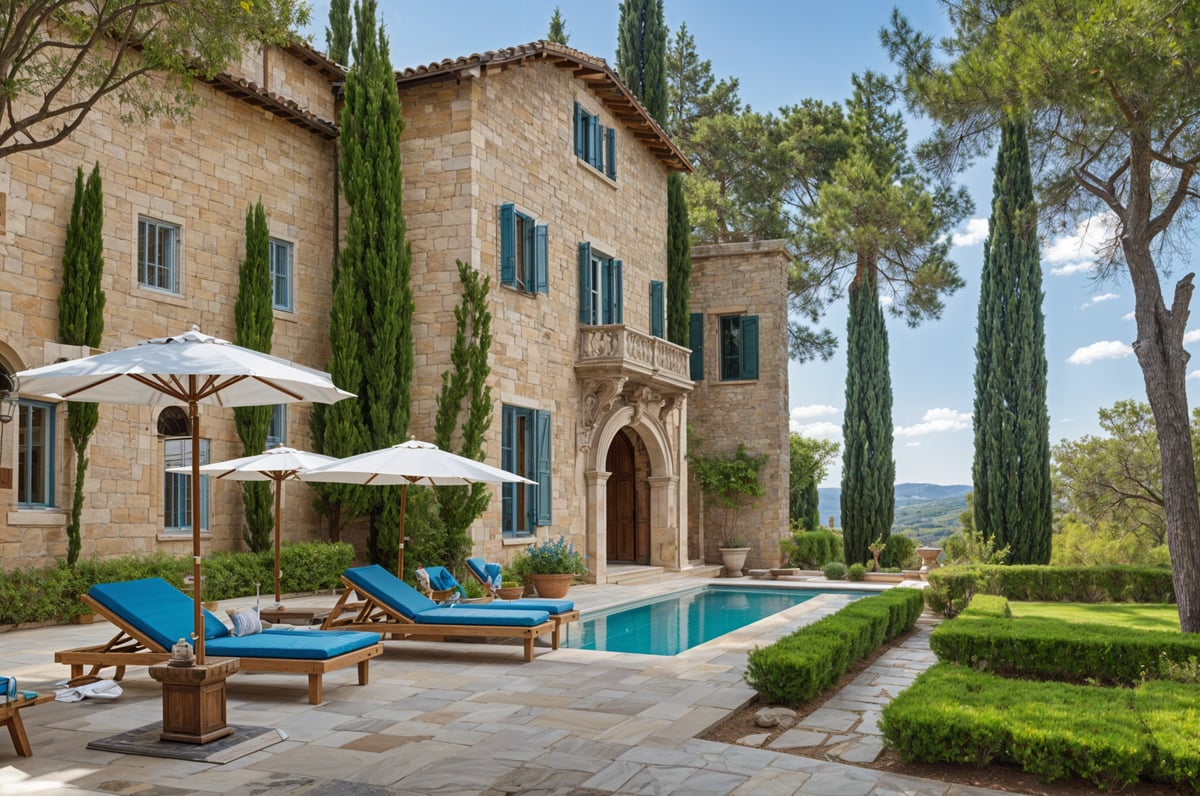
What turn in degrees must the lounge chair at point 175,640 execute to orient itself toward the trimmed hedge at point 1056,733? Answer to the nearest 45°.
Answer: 0° — it already faces it

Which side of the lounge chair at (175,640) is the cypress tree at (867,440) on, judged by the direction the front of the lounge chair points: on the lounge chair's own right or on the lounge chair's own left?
on the lounge chair's own left

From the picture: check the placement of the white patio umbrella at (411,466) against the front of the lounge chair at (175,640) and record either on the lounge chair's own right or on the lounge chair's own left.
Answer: on the lounge chair's own left

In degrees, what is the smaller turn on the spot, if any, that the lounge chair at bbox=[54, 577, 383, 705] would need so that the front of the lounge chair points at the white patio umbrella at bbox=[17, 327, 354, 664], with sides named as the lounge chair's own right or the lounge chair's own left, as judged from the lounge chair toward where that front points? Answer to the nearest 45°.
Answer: approximately 45° to the lounge chair's own right

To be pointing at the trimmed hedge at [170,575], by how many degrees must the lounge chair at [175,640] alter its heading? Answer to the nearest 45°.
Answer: approximately 135° to its left

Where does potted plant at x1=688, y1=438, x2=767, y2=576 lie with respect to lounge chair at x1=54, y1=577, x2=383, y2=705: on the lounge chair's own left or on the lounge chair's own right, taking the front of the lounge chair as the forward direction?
on the lounge chair's own left

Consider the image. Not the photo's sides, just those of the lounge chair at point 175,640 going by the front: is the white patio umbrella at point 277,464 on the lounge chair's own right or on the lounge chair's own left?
on the lounge chair's own left

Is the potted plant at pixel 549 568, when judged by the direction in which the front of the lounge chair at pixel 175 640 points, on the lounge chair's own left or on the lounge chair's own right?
on the lounge chair's own left

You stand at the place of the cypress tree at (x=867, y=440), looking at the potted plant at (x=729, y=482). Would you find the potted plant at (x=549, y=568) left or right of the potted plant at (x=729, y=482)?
left

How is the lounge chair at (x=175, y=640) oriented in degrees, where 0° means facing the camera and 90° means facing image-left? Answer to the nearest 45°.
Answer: approximately 315°

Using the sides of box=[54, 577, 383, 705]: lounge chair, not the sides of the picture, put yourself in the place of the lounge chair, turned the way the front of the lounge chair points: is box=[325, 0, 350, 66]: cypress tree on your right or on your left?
on your left
